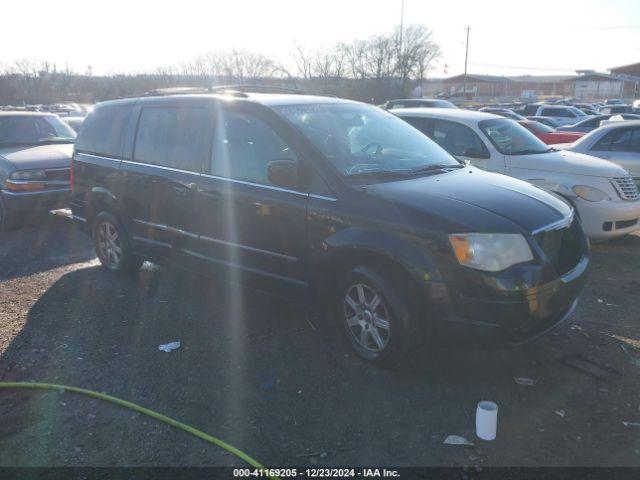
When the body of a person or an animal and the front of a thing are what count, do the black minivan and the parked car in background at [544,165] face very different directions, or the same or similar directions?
same or similar directions

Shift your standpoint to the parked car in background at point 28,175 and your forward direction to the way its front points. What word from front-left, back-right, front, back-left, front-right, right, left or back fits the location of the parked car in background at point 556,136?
front-left

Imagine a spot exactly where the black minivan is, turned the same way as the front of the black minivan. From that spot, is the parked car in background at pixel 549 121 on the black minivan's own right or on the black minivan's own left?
on the black minivan's own left

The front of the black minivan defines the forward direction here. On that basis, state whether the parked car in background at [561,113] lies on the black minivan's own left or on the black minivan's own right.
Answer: on the black minivan's own left

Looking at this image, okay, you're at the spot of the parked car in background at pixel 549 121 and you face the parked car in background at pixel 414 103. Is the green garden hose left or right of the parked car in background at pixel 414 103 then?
left

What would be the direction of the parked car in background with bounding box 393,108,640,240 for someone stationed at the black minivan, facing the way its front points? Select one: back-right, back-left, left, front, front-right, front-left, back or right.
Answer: left

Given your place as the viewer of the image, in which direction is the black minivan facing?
facing the viewer and to the right of the viewer

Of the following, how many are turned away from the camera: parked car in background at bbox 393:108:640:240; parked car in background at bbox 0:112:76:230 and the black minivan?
0

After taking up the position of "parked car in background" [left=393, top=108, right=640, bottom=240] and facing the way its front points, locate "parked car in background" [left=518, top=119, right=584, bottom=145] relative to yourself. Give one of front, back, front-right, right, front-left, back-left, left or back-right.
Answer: back-left

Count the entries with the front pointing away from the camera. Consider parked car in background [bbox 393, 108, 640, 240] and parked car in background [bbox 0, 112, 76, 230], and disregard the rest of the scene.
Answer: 0
